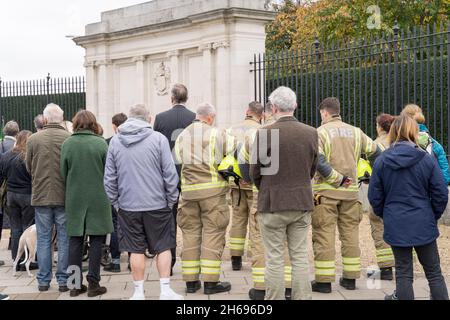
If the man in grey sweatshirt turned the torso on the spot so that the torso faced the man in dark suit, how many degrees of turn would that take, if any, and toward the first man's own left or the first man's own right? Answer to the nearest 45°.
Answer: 0° — they already face them

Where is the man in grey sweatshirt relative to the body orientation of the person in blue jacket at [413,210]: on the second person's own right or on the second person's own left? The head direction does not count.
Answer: on the second person's own left

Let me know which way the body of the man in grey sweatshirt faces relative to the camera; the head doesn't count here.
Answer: away from the camera

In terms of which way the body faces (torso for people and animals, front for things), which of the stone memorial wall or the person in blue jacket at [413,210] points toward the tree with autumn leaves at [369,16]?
the person in blue jacket

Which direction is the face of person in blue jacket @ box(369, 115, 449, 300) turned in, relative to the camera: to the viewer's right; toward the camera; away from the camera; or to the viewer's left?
away from the camera

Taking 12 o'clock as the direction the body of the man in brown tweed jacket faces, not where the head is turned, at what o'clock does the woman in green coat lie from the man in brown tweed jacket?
The woman in green coat is roughly at 10 o'clock from the man in brown tweed jacket.

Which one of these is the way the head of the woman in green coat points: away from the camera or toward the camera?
away from the camera

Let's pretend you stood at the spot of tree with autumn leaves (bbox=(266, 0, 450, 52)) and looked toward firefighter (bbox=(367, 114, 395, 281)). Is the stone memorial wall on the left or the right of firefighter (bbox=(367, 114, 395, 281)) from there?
right

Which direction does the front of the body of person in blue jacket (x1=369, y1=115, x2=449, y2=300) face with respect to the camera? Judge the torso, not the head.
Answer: away from the camera

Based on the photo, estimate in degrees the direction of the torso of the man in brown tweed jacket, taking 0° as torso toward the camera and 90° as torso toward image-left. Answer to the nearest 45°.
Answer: approximately 180°

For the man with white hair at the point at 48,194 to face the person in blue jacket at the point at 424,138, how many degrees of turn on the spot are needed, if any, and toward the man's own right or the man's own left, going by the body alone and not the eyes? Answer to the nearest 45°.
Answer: approximately 90° to the man's own right

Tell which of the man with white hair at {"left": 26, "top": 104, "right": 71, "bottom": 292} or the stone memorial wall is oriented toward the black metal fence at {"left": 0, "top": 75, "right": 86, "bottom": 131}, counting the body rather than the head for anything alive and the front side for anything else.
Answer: the man with white hair

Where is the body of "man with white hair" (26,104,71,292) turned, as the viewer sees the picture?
away from the camera
